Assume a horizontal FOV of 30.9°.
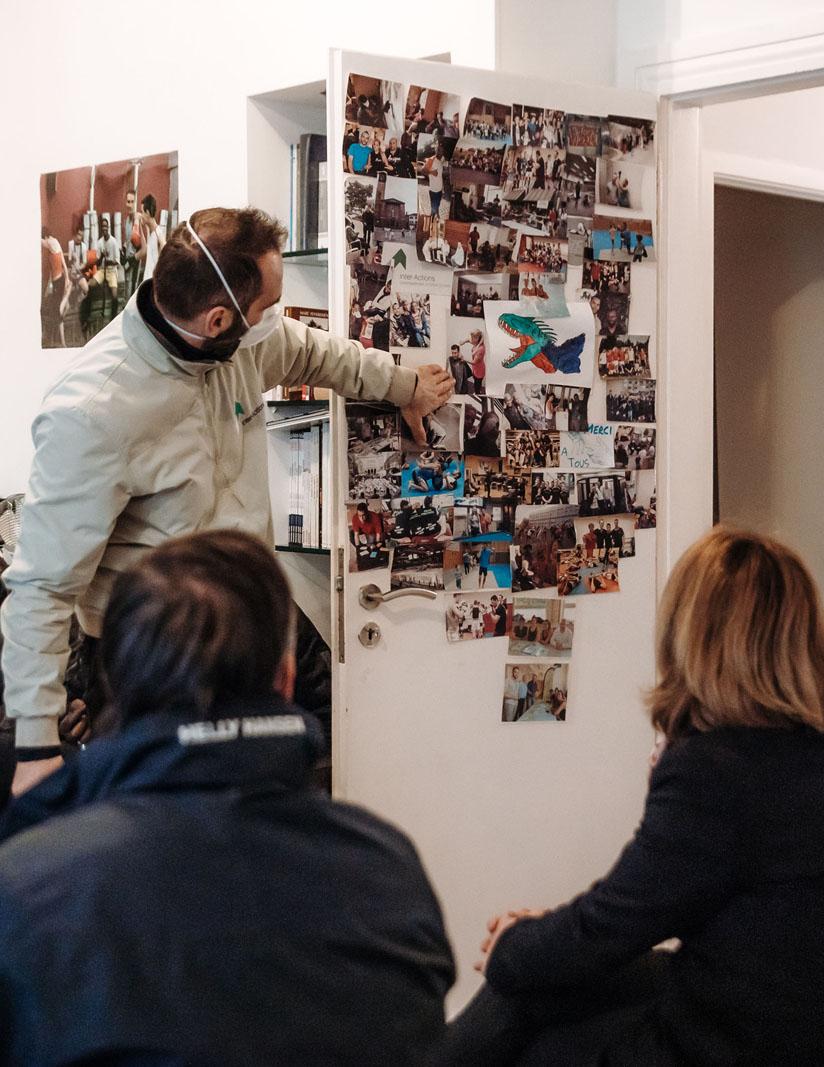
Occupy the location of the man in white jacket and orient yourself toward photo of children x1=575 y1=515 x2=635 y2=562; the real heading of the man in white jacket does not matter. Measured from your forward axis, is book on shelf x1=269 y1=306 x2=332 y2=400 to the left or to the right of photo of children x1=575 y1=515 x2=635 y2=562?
left

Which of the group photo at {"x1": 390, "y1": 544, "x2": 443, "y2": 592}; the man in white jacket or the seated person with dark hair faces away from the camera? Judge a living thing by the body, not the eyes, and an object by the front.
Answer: the seated person with dark hair

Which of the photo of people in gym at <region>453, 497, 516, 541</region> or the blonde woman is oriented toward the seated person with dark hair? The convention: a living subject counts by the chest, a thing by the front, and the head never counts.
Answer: the photo of people in gym

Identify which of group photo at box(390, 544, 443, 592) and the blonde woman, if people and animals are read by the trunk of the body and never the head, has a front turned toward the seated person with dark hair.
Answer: the group photo

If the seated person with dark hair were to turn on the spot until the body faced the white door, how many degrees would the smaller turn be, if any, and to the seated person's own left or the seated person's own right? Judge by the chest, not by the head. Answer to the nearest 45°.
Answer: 0° — they already face it

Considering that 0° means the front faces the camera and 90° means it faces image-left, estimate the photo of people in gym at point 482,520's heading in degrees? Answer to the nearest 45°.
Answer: approximately 0°

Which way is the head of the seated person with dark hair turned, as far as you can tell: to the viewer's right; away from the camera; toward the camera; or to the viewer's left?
away from the camera

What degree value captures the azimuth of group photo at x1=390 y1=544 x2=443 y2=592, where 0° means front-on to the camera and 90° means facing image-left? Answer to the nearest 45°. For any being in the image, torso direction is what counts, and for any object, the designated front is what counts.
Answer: approximately 0°
